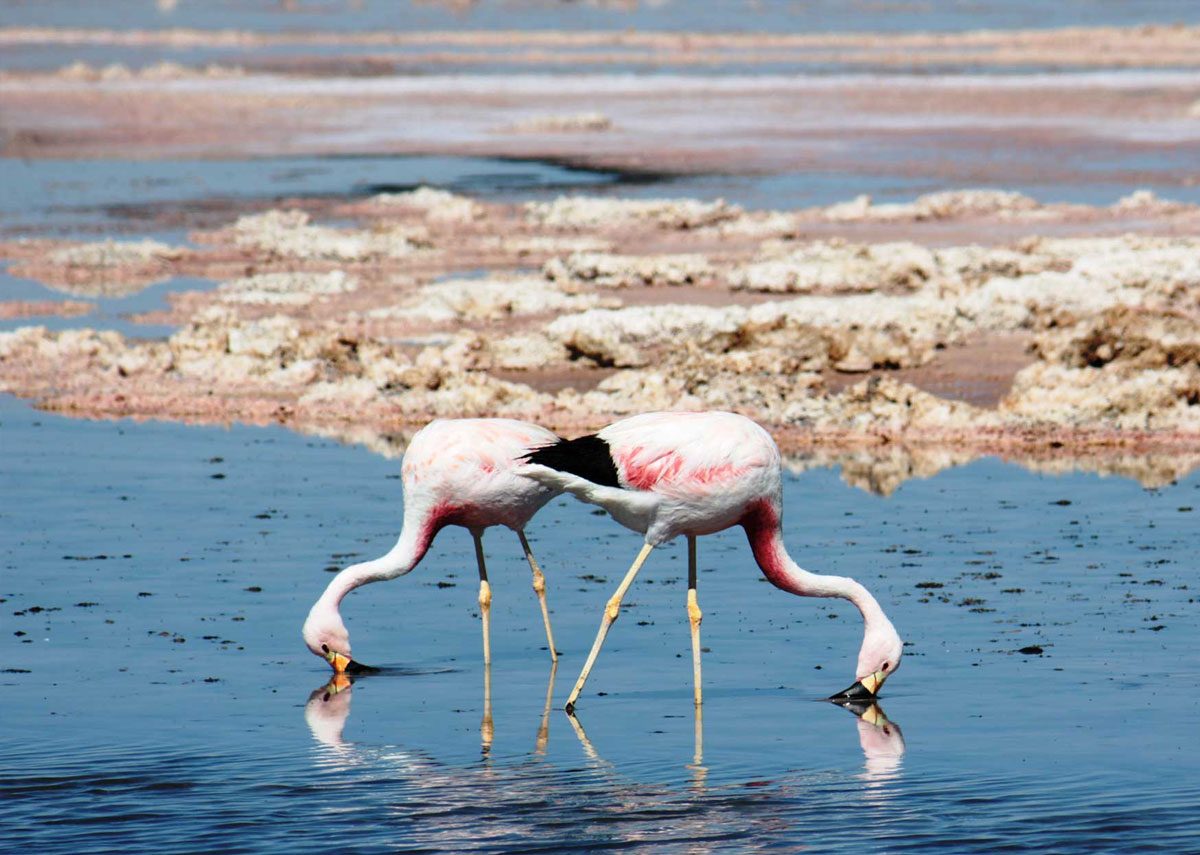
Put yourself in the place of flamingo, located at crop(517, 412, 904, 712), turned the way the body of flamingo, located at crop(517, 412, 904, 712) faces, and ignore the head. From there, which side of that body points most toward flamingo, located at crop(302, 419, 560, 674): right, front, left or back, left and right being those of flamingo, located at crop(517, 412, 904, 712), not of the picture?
back

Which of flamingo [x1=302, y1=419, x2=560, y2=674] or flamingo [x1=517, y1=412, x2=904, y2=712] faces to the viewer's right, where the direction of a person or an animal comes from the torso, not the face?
flamingo [x1=517, y1=412, x2=904, y2=712]

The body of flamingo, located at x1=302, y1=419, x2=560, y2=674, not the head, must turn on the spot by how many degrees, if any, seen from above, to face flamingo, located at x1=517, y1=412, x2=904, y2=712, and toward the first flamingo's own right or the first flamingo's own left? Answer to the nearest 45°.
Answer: approximately 135° to the first flamingo's own left

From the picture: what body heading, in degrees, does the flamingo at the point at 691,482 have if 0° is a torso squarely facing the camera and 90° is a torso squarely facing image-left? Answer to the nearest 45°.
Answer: approximately 270°

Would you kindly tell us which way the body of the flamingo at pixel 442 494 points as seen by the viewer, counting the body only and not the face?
to the viewer's left

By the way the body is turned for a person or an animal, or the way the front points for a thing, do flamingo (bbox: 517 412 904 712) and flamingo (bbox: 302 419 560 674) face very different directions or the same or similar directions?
very different directions

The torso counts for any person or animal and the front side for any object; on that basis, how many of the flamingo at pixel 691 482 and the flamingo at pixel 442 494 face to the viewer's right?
1
